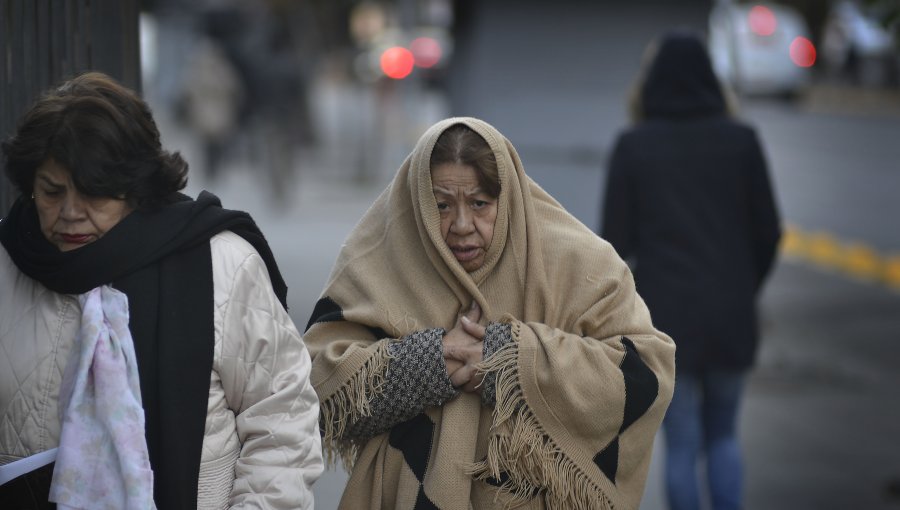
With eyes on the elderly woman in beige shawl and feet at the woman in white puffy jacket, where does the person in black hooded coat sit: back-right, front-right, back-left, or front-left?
front-left

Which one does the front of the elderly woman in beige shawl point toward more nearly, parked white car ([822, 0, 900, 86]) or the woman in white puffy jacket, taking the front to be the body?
the woman in white puffy jacket

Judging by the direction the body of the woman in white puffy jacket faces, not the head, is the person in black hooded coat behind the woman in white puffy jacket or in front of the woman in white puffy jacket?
behind

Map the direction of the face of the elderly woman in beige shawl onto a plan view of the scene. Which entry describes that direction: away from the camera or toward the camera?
toward the camera

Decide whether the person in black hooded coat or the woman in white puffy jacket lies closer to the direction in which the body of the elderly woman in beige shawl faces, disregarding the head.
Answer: the woman in white puffy jacket

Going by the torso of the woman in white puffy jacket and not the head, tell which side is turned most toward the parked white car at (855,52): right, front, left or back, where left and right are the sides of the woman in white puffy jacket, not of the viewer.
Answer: back

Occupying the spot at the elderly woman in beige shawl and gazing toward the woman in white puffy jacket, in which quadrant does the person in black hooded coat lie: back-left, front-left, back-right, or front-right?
back-right

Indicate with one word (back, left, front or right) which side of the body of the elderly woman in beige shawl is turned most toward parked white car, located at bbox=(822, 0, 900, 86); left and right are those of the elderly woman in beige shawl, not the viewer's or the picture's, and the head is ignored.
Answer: back

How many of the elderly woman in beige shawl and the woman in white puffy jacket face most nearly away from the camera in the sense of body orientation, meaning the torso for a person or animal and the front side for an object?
0

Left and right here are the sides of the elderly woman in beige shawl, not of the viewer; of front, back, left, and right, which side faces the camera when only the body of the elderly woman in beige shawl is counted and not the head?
front

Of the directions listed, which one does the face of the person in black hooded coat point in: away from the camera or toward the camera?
away from the camera
